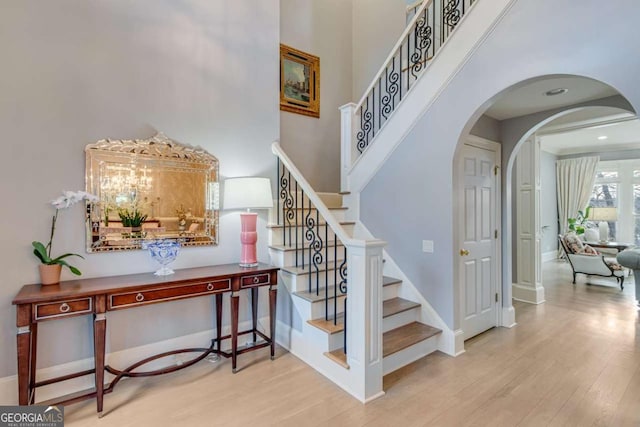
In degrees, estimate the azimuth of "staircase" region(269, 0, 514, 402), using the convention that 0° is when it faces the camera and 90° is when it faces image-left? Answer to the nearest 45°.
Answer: approximately 315°

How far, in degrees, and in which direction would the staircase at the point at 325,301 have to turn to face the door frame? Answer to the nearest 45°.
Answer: approximately 90° to its left

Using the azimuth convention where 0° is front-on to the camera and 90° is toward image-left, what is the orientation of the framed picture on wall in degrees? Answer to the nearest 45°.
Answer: approximately 315°

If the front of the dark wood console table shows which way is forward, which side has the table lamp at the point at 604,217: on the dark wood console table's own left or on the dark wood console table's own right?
on the dark wood console table's own left

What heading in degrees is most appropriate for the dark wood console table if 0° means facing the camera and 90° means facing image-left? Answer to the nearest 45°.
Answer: approximately 315°

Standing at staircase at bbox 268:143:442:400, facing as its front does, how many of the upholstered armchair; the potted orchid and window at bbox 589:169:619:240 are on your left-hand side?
2

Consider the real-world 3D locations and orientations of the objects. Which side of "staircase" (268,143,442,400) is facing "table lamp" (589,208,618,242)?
left

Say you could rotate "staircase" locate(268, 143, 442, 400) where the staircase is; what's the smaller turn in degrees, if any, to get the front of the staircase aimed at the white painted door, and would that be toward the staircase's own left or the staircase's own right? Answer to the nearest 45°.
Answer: approximately 90° to the staircase's own left

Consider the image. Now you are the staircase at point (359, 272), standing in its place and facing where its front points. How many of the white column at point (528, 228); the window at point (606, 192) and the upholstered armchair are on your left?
3

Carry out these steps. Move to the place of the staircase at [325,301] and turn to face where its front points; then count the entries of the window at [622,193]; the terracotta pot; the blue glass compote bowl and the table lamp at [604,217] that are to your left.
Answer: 2
